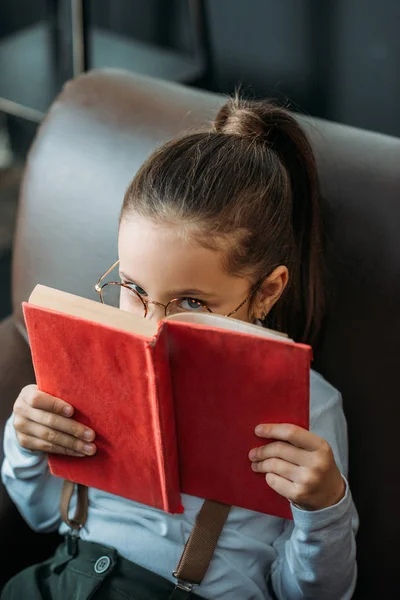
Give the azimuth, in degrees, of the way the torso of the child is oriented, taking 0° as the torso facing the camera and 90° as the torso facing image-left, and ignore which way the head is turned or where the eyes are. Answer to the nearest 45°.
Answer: approximately 45°
